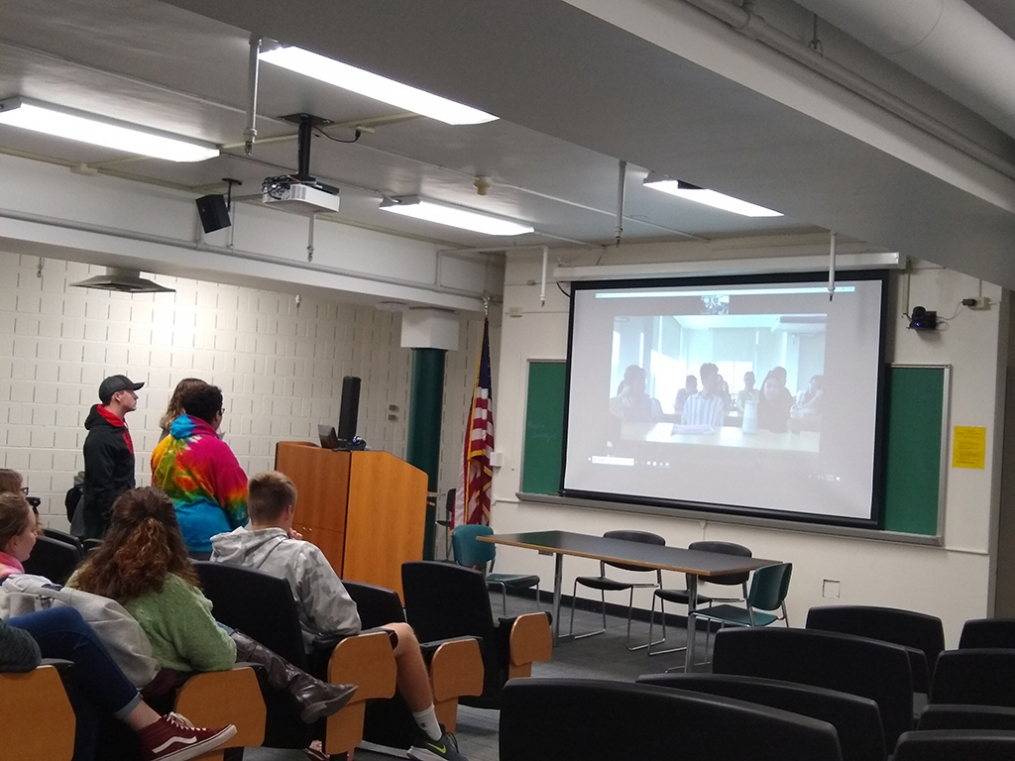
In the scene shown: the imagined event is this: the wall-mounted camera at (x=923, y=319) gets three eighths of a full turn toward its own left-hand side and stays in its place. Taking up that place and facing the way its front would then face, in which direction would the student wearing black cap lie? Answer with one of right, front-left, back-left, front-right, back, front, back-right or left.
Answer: back-right

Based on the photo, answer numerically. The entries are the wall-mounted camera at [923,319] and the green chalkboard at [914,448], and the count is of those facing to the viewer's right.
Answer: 0

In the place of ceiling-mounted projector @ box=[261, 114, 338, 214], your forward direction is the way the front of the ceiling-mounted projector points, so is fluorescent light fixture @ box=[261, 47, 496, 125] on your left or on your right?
on your right

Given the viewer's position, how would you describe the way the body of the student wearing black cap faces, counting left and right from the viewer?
facing to the right of the viewer

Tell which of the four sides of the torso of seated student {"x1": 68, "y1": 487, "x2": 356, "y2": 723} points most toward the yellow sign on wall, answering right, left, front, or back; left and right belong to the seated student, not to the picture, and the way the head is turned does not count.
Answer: front

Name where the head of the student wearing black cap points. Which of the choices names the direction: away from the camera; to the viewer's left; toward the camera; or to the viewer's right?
to the viewer's right

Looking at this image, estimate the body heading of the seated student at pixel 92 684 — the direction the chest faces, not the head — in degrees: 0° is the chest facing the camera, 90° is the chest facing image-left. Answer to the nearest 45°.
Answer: approximately 270°

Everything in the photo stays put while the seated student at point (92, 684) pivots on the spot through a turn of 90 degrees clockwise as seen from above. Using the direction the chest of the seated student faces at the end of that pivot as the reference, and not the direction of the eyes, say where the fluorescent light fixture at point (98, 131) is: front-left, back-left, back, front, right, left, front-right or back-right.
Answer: back

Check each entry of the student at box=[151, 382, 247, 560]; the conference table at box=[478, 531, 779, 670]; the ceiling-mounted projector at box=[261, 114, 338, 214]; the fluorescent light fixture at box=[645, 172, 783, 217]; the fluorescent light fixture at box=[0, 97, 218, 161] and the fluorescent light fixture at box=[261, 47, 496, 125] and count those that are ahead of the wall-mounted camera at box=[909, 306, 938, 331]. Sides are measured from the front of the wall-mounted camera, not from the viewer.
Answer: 6

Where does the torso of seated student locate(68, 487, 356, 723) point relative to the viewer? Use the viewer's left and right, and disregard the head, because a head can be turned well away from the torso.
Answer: facing away from the viewer and to the right of the viewer

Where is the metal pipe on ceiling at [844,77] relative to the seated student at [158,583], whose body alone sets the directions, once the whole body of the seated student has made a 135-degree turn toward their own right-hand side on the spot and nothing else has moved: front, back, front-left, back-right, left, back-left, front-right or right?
left

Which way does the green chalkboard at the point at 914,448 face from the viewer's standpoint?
toward the camera

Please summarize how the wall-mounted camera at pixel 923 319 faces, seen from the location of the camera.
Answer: facing the viewer and to the left of the viewer

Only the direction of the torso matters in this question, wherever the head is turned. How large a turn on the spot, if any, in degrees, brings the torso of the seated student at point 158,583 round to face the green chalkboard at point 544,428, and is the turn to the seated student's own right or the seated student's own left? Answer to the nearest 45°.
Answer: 0° — they already face it
